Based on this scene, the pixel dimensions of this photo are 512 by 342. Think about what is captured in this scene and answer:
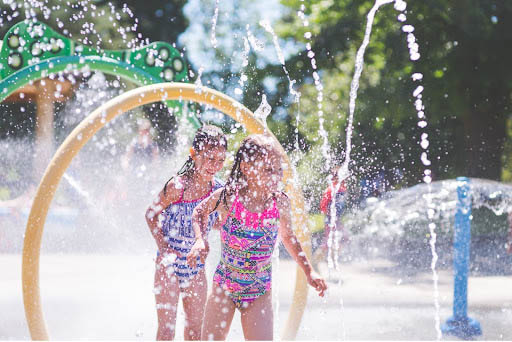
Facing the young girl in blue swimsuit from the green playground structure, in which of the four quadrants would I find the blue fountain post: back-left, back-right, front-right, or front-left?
front-left

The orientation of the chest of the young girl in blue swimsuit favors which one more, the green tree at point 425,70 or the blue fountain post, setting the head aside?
the blue fountain post

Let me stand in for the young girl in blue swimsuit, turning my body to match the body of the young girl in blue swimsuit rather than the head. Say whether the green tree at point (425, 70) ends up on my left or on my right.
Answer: on my left

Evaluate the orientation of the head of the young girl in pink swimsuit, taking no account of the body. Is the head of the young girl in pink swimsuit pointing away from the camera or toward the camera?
toward the camera

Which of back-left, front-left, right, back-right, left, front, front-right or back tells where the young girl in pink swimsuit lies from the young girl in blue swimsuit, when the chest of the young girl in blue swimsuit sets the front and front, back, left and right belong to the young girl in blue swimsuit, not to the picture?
front

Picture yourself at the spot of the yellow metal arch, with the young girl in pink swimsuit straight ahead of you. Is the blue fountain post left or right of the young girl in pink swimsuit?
left

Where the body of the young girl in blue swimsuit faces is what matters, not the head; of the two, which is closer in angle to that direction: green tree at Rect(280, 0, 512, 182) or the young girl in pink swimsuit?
the young girl in pink swimsuit

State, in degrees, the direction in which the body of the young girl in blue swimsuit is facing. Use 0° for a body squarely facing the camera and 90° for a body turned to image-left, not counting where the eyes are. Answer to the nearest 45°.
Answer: approximately 315°

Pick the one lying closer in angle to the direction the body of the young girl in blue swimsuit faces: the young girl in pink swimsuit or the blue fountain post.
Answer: the young girl in pink swimsuit

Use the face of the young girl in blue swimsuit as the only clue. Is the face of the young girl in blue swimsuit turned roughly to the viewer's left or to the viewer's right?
to the viewer's right

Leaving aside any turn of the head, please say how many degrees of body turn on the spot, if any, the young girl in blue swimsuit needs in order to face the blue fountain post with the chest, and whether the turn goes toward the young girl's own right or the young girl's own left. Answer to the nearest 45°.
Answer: approximately 90° to the young girl's own left

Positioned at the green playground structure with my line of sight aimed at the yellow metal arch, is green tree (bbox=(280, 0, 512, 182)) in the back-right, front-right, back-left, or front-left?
back-left

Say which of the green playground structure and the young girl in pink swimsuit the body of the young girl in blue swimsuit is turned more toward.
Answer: the young girl in pink swimsuit

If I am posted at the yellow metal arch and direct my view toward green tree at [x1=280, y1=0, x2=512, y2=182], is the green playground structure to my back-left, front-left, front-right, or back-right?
front-left

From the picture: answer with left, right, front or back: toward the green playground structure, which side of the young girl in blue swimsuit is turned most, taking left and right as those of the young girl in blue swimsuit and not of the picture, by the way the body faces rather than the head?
back
